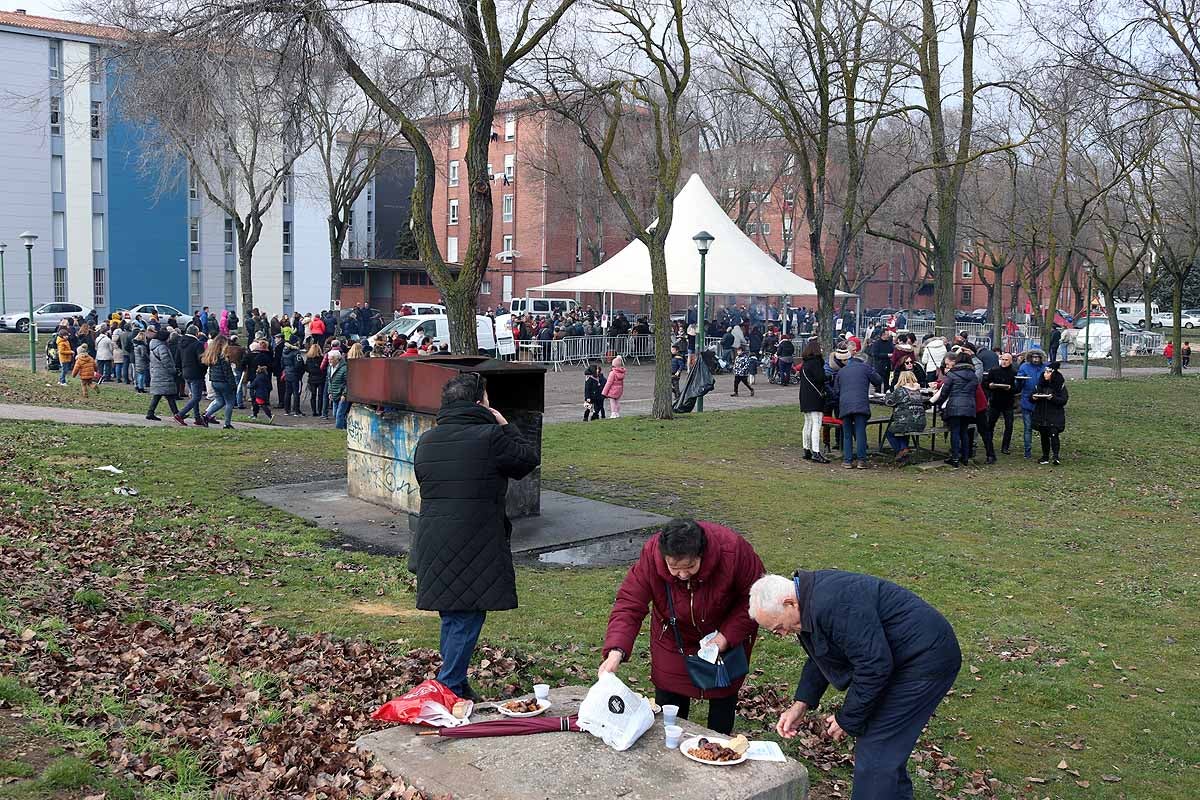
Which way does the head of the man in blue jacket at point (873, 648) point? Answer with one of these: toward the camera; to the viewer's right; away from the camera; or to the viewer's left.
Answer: to the viewer's left

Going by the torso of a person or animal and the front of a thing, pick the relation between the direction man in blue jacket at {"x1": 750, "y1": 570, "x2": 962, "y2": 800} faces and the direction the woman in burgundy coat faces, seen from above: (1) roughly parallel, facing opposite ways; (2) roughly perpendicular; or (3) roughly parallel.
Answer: roughly perpendicular

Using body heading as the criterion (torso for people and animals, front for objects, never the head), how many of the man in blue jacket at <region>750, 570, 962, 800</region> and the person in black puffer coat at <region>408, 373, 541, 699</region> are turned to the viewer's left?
1

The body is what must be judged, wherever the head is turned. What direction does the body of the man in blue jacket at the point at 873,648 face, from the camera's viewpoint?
to the viewer's left

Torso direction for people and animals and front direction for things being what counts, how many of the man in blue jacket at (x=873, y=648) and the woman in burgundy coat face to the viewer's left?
1

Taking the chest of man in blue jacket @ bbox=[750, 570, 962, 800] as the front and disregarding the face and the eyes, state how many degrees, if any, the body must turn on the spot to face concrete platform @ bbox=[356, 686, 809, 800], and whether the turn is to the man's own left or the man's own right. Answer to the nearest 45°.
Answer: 0° — they already face it

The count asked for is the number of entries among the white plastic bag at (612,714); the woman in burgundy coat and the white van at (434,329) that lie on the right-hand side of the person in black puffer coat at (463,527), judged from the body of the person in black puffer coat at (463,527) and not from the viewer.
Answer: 2

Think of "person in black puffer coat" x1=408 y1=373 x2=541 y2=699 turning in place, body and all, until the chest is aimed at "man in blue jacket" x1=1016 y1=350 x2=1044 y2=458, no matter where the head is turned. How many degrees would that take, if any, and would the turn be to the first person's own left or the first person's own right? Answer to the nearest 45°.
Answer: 0° — they already face them

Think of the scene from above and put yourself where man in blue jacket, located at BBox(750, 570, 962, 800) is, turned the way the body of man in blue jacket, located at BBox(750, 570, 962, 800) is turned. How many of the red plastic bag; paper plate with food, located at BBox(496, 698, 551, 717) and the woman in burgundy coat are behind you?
0

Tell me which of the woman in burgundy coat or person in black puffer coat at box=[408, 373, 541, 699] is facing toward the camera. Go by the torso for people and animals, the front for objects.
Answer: the woman in burgundy coat

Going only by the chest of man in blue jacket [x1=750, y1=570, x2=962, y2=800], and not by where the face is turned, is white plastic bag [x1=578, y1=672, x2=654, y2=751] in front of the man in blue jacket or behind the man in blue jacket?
in front

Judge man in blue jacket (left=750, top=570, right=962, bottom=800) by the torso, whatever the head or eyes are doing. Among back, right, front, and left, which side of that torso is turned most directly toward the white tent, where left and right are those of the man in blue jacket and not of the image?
right

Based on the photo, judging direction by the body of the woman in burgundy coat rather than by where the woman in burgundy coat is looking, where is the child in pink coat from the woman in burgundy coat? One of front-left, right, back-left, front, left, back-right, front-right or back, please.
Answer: back

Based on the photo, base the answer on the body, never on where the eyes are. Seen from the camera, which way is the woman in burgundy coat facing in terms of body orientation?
toward the camera

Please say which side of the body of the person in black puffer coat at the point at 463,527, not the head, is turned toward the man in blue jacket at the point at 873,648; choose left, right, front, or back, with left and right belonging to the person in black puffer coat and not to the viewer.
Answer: right

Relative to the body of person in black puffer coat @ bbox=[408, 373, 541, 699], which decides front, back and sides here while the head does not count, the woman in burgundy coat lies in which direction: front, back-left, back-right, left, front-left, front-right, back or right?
right

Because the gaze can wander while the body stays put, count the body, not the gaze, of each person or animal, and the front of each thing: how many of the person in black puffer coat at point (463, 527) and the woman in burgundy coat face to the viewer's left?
0

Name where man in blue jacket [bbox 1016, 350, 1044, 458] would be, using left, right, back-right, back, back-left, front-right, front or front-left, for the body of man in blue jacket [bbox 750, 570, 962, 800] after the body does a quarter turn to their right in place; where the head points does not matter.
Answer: front

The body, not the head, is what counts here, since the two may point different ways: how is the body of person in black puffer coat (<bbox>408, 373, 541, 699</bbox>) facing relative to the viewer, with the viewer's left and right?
facing away from the viewer and to the right of the viewer

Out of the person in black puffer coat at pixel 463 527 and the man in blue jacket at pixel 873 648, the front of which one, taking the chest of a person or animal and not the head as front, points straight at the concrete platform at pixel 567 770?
the man in blue jacket
